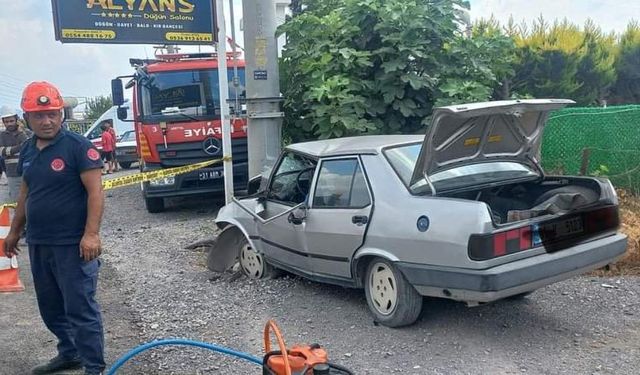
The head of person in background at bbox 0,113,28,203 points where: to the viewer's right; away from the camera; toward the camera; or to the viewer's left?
toward the camera

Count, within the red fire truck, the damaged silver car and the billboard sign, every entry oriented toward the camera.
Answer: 2

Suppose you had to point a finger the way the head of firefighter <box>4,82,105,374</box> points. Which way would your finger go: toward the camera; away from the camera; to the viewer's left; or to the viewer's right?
toward the camera

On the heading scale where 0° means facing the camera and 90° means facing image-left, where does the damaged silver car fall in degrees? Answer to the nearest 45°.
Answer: approximately 135°

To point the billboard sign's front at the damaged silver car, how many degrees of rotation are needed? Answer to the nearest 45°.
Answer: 0° — it already faces it

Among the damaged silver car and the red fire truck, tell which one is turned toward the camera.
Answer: the red fire truck

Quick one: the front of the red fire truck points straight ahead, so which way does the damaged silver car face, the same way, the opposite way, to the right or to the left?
the opposite way

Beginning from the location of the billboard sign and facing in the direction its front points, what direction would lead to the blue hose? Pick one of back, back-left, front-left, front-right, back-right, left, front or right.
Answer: front

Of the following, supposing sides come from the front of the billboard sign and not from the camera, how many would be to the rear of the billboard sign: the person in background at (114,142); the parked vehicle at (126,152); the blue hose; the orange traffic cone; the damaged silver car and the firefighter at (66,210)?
2

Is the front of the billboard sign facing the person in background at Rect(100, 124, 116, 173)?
no

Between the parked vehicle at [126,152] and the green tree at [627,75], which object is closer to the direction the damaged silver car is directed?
the parked vehicle

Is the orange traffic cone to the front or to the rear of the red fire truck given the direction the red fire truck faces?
to the front

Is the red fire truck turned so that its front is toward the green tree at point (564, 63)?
no

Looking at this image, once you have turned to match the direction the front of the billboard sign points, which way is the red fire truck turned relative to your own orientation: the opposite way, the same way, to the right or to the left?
the same way

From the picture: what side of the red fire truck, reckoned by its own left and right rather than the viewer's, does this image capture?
front

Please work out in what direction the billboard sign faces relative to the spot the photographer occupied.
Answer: facing the viewer

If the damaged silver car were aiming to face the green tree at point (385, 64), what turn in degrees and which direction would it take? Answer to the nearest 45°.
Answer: approximately 45° to its right

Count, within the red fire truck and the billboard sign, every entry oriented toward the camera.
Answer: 2
